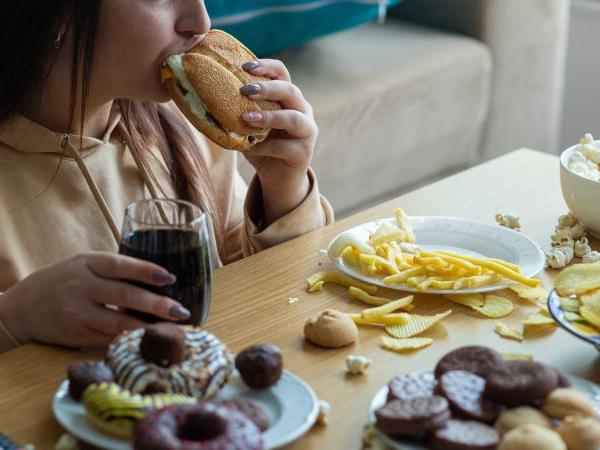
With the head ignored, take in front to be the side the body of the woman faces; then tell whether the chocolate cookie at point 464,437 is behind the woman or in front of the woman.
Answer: in front

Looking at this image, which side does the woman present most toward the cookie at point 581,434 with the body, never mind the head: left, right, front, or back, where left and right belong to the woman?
front

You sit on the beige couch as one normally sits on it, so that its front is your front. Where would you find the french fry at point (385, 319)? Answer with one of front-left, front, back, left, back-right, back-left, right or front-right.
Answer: front-right

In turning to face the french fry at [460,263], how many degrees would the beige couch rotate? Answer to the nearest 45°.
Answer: approximately 45° to its right

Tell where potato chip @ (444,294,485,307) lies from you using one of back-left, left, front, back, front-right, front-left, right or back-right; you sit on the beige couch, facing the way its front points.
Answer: front-right

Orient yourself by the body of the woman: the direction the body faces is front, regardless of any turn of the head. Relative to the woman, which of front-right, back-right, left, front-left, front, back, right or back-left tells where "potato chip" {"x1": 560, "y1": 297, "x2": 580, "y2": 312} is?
front

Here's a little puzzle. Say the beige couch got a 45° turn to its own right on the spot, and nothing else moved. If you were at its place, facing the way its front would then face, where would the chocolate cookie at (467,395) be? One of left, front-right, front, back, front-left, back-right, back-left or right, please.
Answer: front

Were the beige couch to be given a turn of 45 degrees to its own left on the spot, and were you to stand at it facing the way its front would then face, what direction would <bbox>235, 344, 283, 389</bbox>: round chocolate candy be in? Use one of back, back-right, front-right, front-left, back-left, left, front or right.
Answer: right

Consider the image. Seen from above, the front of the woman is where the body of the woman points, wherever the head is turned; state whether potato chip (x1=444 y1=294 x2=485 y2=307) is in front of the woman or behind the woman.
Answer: in front

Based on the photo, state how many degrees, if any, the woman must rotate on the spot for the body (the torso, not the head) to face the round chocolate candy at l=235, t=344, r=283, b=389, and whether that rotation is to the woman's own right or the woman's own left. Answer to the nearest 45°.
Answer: approximately 45° to the woman's own right

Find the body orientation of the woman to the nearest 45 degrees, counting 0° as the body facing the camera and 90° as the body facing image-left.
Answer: approximately 315°

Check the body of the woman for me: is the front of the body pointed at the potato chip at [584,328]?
yes

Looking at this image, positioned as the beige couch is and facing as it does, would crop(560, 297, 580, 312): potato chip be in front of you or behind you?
in front

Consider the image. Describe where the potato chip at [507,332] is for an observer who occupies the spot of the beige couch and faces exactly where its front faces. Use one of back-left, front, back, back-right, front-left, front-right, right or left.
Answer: front-right

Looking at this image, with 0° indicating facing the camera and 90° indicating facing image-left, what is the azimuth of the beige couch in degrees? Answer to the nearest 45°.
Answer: approximately 315°

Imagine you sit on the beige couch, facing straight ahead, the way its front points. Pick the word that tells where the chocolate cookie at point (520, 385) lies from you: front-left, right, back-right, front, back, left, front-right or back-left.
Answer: front-right
